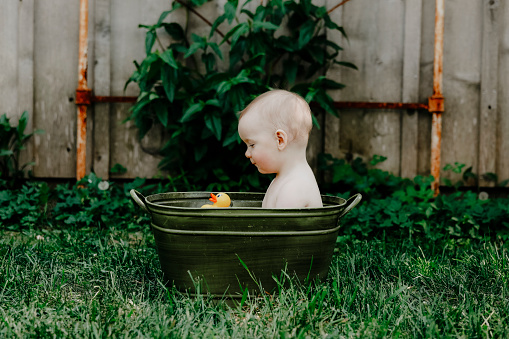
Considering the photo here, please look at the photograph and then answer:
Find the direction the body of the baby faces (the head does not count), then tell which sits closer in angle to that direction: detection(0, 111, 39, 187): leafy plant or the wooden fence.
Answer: the leafy plant

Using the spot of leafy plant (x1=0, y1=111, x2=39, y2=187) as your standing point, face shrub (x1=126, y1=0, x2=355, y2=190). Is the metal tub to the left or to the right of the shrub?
right

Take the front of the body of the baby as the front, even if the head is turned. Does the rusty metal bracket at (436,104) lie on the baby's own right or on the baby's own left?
on the baby's own right

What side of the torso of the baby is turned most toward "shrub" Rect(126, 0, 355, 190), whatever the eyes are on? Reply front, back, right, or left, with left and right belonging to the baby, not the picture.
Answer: right

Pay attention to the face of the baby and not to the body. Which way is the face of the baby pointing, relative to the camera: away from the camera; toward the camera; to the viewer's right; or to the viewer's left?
to the viewer's left

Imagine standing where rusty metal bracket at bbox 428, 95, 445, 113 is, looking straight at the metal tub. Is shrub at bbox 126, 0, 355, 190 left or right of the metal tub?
right

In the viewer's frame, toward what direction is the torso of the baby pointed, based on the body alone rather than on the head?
to the viewer's left
